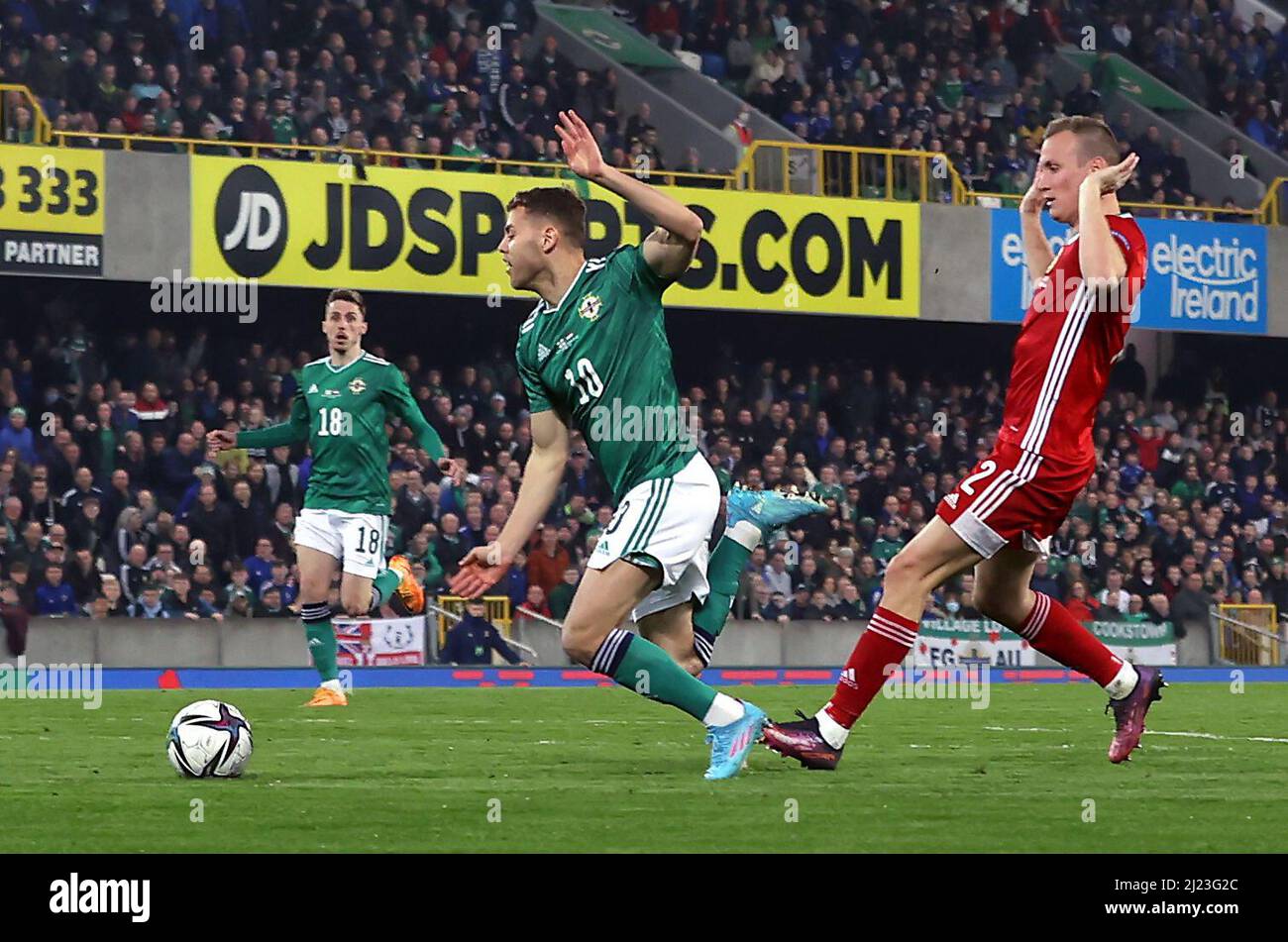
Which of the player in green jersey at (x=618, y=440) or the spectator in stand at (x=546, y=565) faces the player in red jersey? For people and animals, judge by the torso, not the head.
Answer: the spectator in stand

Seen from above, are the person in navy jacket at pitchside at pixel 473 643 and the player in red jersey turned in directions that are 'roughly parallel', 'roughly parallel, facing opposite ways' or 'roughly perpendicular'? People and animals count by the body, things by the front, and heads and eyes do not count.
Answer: roughly perpendicular

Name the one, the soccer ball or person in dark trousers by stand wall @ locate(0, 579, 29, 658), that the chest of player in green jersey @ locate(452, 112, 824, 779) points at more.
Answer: the soccer ball

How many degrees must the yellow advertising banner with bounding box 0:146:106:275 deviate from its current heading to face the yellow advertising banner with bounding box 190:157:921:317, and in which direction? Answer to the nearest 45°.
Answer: approximately 90° to its left

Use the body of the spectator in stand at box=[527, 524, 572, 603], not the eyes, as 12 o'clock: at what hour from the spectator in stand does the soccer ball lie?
The soccer ball is roughly at 12 o'clock from the spectator in stand.

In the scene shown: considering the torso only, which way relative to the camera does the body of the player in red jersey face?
to the viewer's left

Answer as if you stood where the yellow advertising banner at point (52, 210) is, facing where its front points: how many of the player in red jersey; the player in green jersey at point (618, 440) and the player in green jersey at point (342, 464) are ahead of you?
3

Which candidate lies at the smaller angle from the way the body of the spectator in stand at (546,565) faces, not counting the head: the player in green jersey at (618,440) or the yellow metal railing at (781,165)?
the player in green jersey

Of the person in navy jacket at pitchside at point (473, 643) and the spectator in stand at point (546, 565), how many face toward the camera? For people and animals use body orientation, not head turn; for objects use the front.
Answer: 2

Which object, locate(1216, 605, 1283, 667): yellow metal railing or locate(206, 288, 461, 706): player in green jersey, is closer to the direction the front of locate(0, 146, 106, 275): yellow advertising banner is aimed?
the player in green jersey
